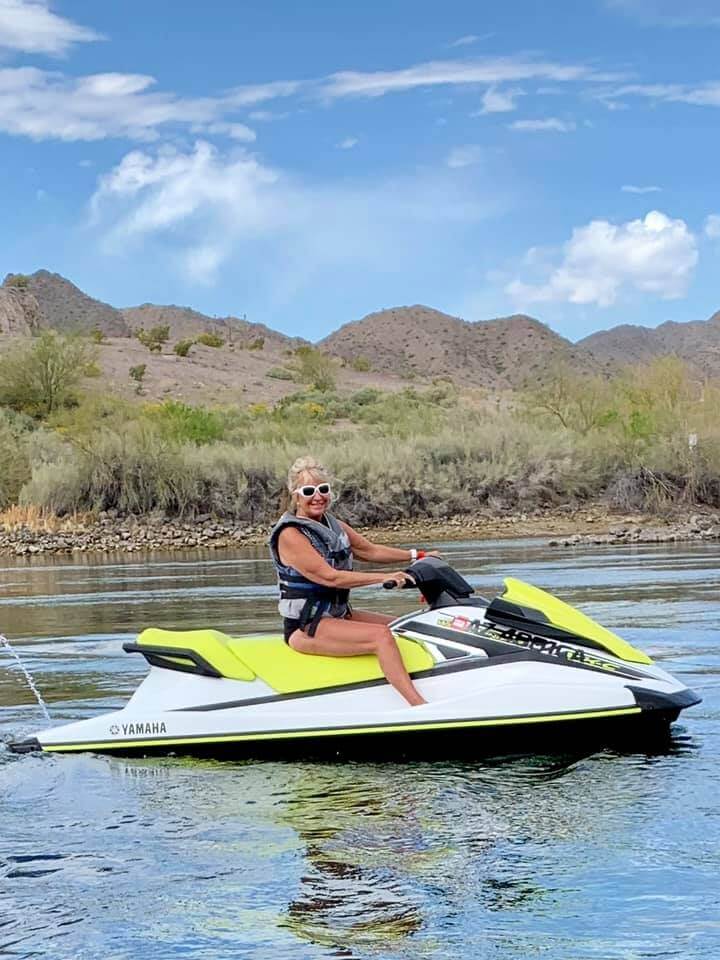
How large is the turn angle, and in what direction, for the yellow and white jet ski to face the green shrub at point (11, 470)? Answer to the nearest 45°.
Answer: approximately 90° to its left

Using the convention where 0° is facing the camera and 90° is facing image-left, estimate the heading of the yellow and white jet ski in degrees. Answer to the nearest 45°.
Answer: approximately 270°

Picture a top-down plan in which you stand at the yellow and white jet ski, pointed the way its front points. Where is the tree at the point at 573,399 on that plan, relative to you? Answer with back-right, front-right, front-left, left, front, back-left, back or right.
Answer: left

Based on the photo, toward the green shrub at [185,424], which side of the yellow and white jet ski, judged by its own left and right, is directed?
left
